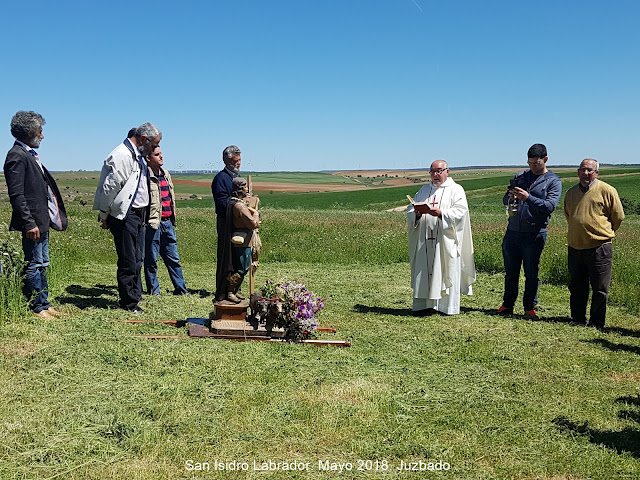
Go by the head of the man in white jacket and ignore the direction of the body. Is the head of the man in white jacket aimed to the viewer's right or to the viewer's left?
to the viewer's right

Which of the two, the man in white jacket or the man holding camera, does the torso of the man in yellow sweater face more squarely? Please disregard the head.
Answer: the man in white jacket

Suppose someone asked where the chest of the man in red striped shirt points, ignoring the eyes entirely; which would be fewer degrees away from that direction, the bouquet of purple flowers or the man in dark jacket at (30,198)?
the bouquet of purple flowers

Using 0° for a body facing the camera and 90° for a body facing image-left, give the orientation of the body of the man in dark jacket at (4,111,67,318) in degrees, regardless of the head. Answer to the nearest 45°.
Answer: approximately 270°

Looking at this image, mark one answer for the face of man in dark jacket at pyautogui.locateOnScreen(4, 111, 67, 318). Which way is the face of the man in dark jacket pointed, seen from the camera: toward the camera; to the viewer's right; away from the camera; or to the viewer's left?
to the viewer's right

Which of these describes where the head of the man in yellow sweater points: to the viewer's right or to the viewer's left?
to the viewer's left

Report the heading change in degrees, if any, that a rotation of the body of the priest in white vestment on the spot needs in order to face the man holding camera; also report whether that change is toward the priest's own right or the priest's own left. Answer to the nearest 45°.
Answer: approximately 135° to the priest's own left

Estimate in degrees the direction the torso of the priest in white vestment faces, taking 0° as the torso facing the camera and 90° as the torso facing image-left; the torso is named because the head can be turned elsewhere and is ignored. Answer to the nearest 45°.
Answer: approximately 45°

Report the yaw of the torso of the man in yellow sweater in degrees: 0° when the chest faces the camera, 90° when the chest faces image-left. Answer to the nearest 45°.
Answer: approximately 45°

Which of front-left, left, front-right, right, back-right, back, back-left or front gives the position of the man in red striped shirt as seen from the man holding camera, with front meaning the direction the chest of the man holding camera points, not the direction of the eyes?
front-right

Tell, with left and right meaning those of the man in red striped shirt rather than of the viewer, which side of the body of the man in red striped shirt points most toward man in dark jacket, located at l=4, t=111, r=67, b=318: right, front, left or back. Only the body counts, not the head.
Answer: right

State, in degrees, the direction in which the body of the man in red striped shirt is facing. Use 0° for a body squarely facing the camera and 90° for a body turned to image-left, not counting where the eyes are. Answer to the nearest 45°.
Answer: approximately 315°
